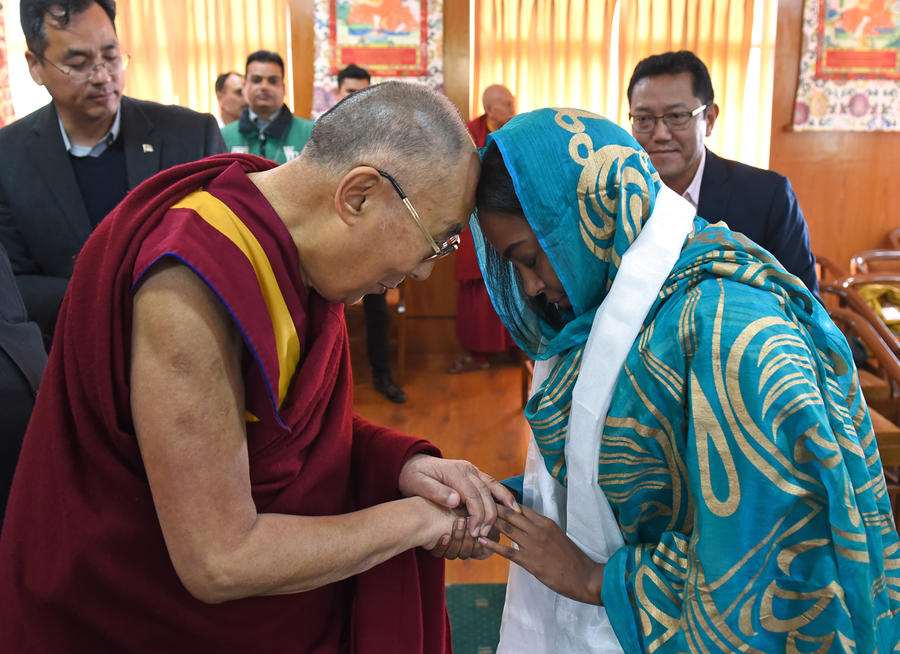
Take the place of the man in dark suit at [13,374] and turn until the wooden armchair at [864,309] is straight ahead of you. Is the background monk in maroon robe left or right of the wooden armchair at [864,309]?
left

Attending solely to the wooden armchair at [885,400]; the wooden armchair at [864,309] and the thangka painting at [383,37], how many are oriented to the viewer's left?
2

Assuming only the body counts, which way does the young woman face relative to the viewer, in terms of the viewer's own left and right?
facing to the left of the viewer

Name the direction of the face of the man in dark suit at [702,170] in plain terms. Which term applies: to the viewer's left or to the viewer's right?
to the viewer's left

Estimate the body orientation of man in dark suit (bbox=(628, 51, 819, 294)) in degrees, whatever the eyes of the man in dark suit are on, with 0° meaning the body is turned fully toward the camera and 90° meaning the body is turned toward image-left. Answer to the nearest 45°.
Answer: approximately 45°

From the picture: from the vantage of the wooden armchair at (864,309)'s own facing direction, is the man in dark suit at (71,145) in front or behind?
in front

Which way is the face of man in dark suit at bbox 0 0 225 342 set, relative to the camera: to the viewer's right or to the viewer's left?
to the viewer's right

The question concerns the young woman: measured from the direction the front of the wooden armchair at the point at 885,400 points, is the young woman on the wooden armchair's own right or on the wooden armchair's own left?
on the wooden armchair's own left

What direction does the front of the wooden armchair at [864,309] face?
to the viewer's left

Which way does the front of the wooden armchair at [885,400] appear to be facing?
to the viewer's left

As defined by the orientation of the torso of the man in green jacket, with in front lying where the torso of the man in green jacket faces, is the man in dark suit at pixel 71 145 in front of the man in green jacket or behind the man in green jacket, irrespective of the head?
in front
